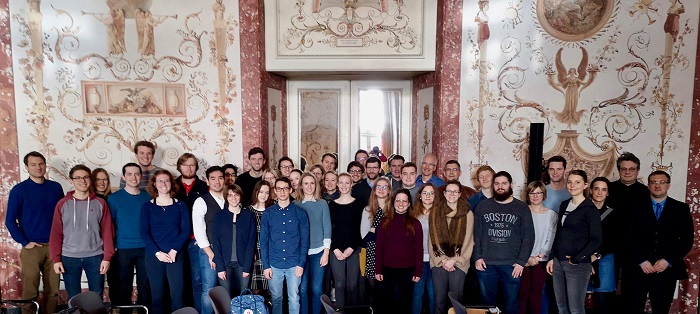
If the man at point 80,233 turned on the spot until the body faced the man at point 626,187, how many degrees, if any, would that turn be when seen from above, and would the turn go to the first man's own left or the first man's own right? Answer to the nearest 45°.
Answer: approximately 45° to the first man's own left

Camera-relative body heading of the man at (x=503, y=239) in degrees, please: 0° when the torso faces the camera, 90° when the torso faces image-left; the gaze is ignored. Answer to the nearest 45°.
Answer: approximately 0°

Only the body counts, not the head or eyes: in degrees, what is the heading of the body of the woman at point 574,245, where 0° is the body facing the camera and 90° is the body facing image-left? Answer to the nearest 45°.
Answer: approximately 45°

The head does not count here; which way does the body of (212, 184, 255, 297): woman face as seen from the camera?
toward the camera

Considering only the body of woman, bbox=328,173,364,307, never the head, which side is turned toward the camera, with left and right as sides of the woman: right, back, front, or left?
front

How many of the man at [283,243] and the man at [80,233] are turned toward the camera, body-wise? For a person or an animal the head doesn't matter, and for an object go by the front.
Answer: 2

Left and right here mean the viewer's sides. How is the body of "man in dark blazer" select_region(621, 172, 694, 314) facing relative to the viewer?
facing the viewer

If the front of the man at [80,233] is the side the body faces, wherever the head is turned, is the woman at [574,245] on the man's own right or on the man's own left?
on the man's own left

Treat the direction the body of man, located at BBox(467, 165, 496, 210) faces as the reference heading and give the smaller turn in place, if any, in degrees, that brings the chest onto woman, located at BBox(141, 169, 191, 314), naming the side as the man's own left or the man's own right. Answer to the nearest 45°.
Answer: approximately 45° to the man's own right

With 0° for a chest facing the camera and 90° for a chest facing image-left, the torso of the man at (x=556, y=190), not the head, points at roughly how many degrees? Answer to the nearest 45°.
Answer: approximately 0°

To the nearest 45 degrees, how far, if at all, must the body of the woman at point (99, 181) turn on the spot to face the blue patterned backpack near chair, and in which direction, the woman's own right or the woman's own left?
approximately 45° to the woman's own left

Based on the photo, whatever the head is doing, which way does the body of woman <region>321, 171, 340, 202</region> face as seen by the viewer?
toward the camera

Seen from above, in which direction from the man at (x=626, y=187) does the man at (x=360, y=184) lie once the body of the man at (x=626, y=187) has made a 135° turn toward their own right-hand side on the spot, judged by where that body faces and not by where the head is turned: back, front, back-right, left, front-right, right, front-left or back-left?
left
